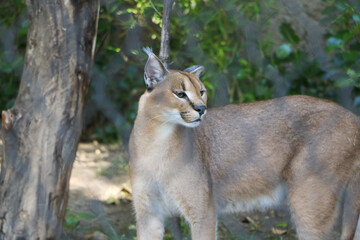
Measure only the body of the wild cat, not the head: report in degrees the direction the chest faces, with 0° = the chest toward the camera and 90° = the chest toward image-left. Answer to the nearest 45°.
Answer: approximately 45°

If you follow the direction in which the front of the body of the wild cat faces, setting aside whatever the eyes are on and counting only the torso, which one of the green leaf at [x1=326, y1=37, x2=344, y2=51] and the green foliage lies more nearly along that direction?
the green foliage

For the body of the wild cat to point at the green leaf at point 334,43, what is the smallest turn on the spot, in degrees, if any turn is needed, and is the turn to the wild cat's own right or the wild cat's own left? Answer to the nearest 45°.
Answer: approximately 180°

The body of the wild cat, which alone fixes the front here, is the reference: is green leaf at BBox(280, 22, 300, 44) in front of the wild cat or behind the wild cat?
behind
